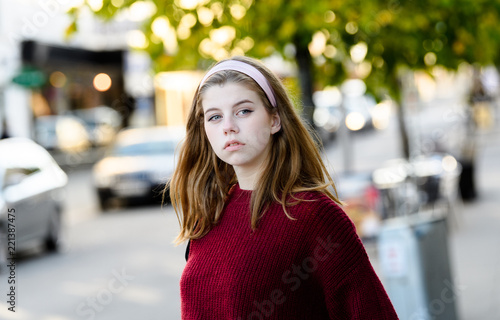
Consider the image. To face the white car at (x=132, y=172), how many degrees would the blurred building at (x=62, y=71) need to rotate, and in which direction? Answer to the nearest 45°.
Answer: approximately 45° to its right

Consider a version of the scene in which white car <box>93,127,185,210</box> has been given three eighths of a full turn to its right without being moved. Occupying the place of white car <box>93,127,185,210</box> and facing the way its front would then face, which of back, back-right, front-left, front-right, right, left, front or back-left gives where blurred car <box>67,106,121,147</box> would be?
front

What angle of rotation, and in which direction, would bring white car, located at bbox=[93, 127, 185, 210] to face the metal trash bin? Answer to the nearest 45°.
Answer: approximately 45° to its left

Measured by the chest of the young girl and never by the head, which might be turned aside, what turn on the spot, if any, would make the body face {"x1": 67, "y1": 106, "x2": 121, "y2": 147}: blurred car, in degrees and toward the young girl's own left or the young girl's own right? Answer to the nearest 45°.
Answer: approximately 135° to the young girl's own right

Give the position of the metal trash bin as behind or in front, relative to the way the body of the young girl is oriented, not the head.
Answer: behind

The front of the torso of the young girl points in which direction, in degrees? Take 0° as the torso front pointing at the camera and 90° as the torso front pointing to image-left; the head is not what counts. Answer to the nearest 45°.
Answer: approximately 45°

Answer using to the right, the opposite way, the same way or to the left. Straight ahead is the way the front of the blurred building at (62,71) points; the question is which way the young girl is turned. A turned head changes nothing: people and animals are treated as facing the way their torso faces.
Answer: to the right

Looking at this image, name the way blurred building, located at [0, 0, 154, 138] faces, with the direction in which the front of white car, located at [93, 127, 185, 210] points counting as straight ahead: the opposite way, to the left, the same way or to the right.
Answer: to the left
